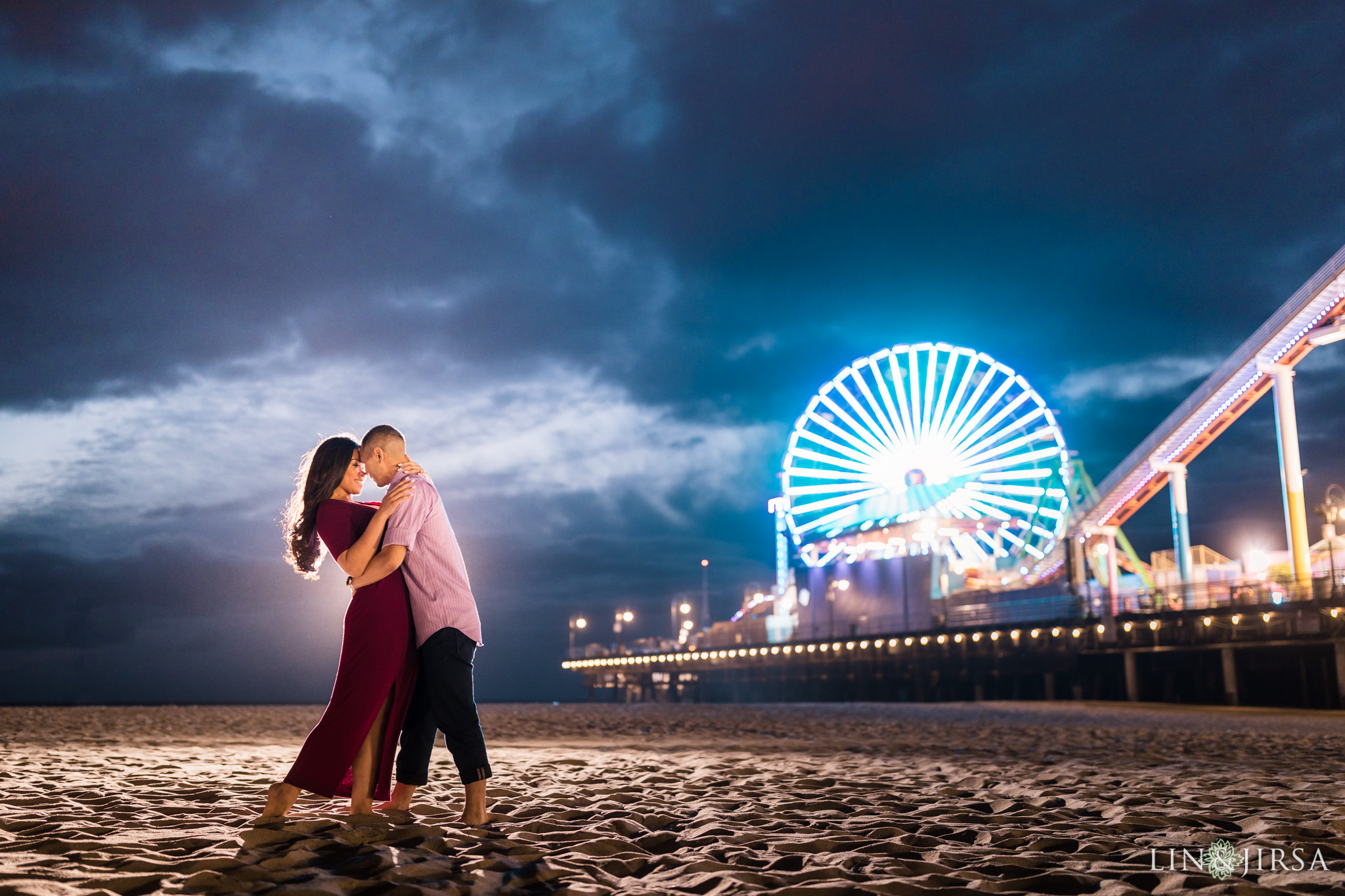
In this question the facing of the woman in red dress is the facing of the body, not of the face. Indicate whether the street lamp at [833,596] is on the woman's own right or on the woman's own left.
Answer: on the woman's own left

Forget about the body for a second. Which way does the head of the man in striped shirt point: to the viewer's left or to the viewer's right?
to the viewer's left

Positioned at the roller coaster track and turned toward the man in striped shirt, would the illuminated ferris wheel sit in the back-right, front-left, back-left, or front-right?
back-right

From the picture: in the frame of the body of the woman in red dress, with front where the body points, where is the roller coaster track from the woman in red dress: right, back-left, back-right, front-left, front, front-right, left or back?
front-left

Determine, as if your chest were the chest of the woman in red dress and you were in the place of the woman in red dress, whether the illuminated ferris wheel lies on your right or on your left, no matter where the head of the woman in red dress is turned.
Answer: on your left

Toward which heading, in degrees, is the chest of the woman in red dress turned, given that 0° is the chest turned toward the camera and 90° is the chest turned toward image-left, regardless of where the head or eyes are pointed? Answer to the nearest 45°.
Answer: approximately 270°
